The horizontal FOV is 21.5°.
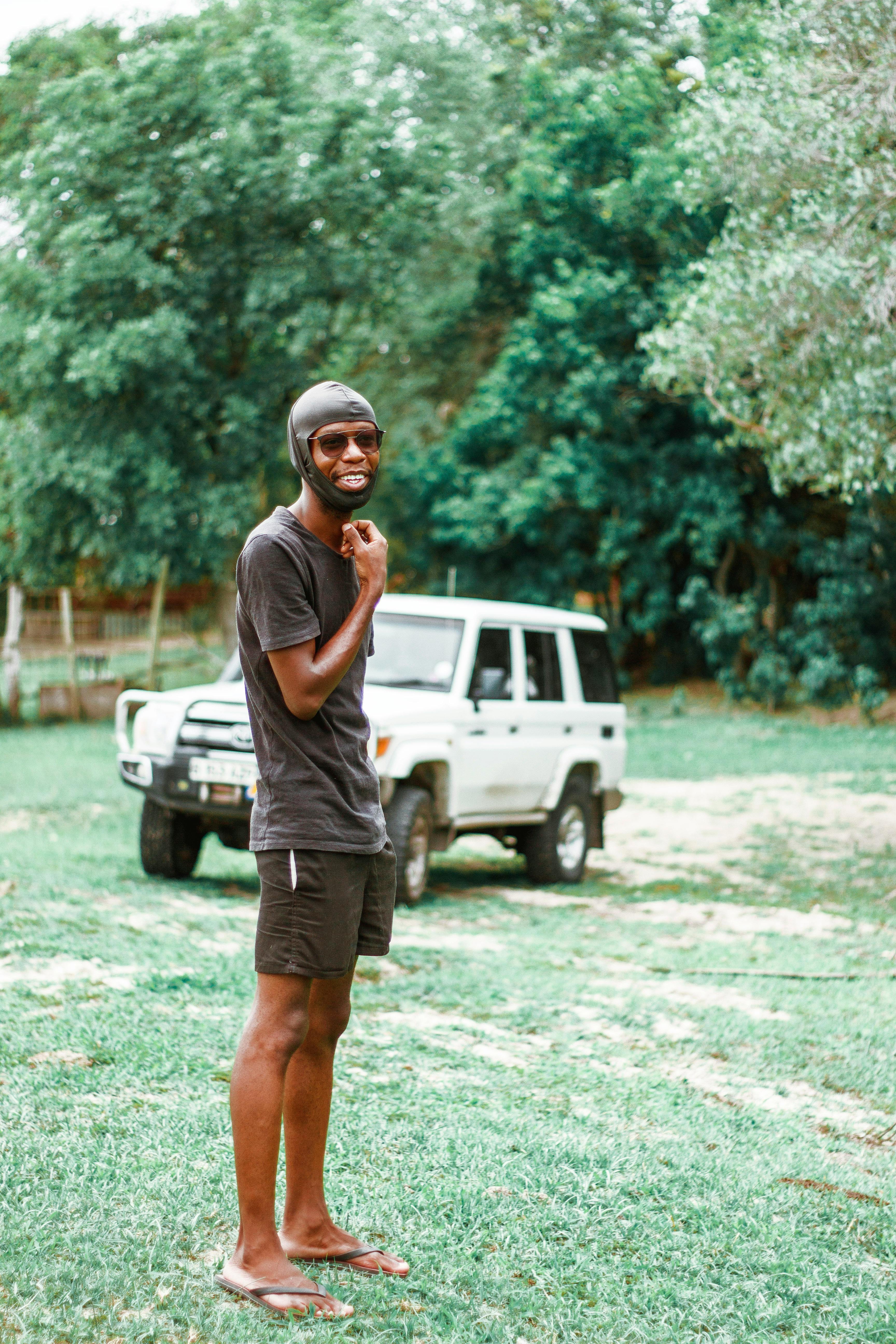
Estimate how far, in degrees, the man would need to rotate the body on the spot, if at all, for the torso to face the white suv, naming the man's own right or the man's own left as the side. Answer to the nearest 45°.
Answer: approximately 135° to the man's own left

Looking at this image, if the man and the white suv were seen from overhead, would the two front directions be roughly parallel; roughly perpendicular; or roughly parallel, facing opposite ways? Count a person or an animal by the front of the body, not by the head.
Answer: roughly perpendicular

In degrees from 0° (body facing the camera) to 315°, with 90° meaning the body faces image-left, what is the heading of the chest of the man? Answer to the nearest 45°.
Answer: approximately 315°

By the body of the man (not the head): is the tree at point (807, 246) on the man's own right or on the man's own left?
on the man's own left

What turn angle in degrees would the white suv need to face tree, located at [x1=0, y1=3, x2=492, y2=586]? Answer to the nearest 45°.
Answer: approximately 135° to its right

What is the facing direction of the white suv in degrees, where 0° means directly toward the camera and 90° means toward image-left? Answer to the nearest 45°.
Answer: approximately 45°

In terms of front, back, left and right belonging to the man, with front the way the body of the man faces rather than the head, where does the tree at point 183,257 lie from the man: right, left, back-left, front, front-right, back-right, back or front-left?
back-left

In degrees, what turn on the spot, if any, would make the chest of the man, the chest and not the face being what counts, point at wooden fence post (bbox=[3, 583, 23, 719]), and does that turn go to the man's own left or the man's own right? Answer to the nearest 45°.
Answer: approximately 135° to the man's own left
